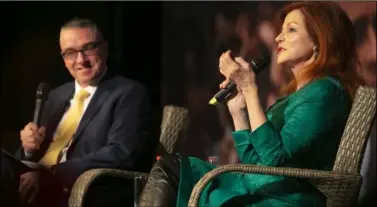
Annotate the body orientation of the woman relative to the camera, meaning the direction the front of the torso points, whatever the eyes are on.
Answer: to the viewer's left

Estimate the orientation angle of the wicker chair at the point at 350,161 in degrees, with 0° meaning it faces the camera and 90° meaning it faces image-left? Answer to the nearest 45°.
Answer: approximately 90°

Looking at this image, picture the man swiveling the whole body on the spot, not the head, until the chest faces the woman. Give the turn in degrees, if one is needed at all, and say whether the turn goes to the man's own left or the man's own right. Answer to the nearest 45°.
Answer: approximately 90° to the man's own left
